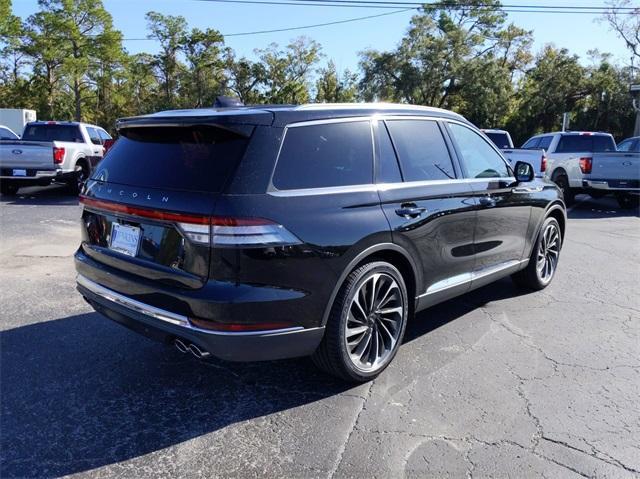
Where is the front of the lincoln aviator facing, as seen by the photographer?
facing away from the viewer and to the right of the viewer

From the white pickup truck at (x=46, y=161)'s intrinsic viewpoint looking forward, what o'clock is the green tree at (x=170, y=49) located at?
The green tree is roughly at 11 o'clock from the white pickup truck.

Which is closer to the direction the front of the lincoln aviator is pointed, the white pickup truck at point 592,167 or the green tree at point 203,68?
the white pickup truck

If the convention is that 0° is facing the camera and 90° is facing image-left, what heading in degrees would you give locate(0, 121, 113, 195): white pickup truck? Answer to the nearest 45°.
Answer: approximately 225°

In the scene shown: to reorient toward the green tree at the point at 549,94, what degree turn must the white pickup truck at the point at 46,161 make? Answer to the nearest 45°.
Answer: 0° — it already faces it

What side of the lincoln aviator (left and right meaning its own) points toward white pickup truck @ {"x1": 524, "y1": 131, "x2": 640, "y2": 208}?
front

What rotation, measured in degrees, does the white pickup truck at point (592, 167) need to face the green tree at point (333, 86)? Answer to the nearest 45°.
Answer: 0° — it already faces it

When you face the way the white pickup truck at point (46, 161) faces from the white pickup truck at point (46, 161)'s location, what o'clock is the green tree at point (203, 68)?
The green tree is roughly at 11 o'clock from the white pickup truck.

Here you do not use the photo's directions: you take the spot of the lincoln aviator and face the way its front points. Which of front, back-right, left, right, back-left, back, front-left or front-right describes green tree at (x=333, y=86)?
front-left

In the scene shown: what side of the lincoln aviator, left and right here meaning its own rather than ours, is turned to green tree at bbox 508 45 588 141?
front

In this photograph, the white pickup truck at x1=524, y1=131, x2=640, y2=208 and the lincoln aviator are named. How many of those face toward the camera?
0

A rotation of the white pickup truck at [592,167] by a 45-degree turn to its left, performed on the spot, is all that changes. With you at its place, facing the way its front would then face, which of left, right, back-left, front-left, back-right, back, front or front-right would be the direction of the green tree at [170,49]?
front-right
